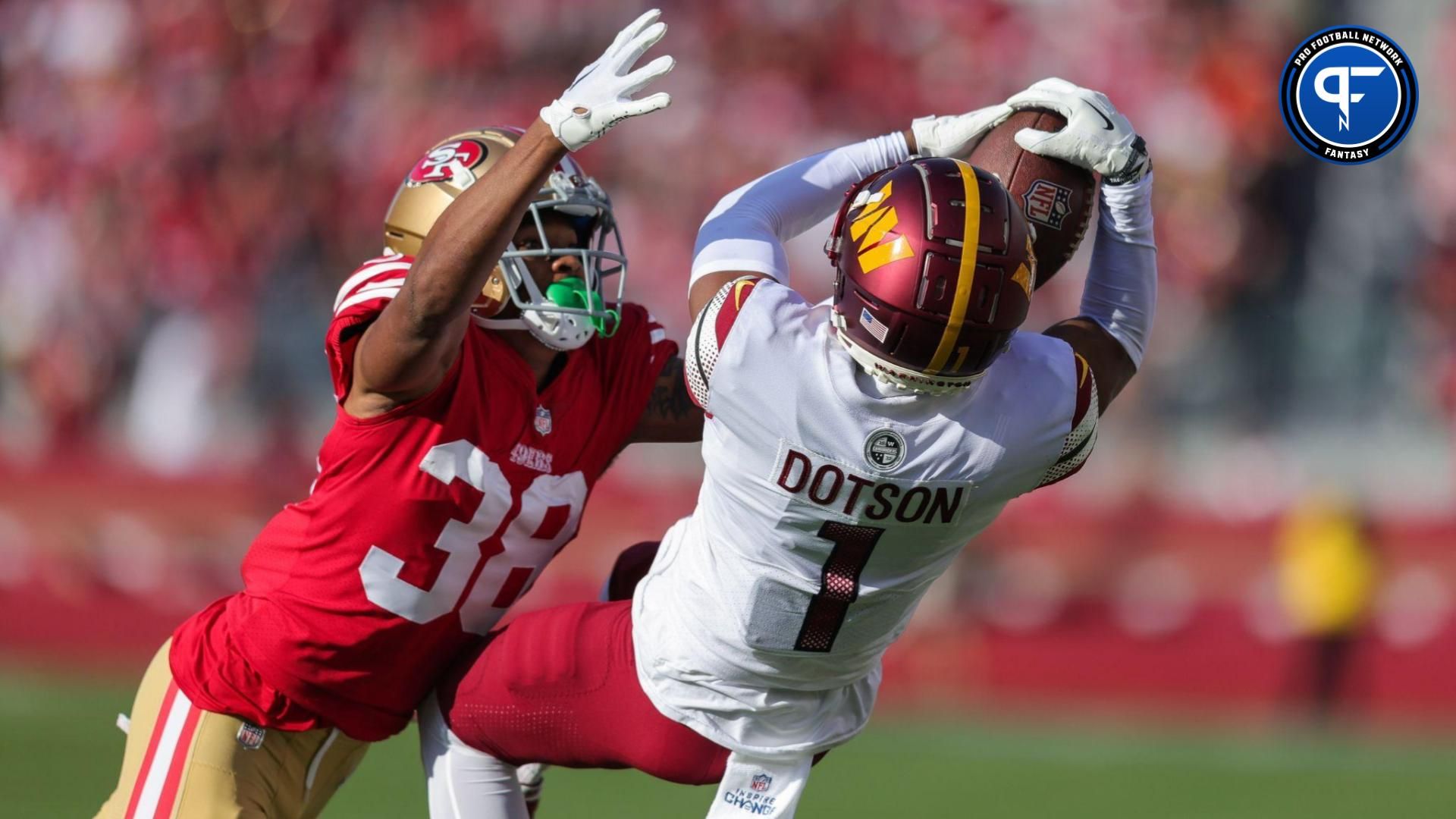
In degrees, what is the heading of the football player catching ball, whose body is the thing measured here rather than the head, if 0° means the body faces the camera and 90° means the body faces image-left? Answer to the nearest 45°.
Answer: approximately 180°

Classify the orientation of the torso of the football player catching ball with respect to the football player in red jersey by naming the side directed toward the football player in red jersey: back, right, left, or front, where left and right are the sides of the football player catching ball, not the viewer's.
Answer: left
